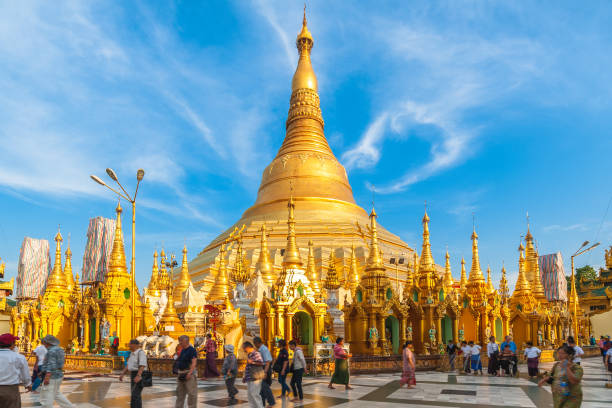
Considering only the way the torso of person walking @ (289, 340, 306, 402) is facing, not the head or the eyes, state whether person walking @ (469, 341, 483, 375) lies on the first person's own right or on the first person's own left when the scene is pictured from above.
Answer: on the first person's own right

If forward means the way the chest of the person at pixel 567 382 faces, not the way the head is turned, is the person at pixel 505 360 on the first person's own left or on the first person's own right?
on the first person's own right
